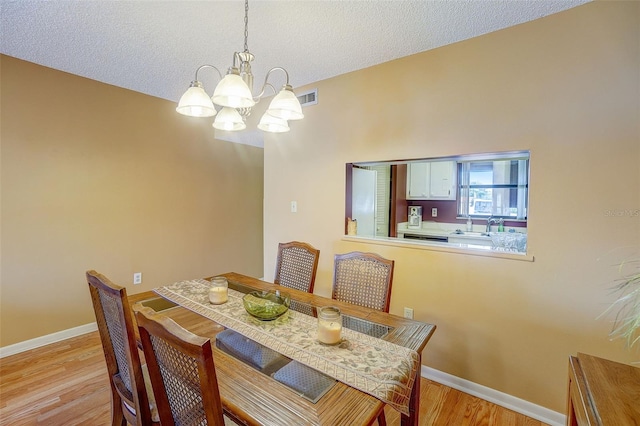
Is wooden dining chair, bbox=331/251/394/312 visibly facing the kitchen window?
no

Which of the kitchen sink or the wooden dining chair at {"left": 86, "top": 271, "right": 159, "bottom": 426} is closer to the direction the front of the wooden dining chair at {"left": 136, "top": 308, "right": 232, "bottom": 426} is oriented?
the kitchen sink

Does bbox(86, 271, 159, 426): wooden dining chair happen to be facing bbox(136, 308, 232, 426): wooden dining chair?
no

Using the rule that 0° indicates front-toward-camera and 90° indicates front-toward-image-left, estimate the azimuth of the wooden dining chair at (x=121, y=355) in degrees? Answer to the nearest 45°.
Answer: approximately 225°

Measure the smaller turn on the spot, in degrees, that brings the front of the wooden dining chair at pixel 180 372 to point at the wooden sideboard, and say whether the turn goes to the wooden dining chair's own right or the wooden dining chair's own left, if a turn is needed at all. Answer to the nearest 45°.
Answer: approximately 90° to the wooden dining chair's own right

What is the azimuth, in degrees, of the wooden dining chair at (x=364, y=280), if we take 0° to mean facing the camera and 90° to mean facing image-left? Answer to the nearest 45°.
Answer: approximately 45°

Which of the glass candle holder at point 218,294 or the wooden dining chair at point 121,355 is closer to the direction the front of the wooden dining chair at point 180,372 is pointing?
the glass candle holder

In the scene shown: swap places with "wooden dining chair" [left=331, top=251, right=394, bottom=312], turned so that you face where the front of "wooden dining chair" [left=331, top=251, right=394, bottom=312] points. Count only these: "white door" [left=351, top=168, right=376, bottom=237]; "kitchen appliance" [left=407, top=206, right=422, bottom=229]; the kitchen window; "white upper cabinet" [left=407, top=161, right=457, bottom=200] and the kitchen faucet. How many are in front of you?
0

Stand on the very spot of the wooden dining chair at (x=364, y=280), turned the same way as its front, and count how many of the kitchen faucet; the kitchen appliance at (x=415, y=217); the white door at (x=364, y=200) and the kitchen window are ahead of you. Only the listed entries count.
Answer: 0

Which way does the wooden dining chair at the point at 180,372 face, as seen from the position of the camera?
facing away from the viewer and to the right of the viewer

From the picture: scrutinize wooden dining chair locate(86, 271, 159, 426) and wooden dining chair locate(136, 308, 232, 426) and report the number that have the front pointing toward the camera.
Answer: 0

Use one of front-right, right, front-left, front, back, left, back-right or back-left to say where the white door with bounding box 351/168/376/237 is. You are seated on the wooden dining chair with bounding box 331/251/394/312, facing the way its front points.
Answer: back-right

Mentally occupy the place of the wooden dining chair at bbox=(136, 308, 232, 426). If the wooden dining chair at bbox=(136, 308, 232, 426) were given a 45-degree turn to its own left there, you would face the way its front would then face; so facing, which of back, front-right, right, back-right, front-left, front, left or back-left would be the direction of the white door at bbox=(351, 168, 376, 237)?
front-right

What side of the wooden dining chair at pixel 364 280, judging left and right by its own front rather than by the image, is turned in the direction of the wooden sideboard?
left
